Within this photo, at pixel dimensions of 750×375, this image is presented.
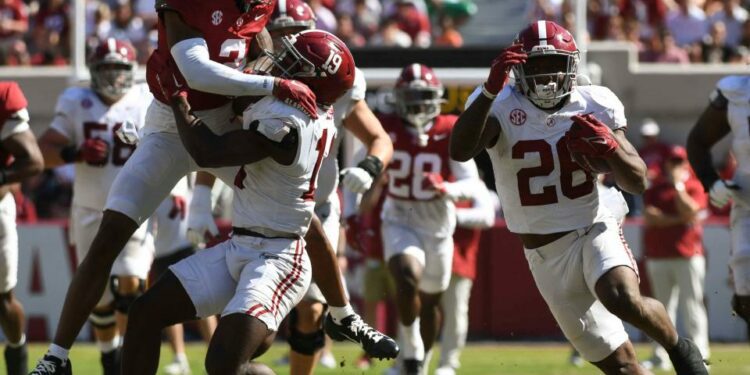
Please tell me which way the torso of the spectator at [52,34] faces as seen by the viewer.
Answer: toward the camera

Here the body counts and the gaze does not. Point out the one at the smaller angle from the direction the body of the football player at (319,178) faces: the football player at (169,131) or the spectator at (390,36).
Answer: the football player

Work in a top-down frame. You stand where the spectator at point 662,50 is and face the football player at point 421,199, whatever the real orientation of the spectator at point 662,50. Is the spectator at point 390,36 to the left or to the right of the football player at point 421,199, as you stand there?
right

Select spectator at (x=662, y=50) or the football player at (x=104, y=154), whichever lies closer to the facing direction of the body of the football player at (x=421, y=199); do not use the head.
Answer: the football player

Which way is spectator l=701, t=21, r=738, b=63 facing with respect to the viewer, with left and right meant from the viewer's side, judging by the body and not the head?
facing the viewer

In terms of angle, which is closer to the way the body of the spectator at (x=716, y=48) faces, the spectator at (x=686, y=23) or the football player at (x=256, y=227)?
the football player

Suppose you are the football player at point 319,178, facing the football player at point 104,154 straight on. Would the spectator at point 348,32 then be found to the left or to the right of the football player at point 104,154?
right

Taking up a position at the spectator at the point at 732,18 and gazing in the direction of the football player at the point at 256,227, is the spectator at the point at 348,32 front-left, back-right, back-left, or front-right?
front-right

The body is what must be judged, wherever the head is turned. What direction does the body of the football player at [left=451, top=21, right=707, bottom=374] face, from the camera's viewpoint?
toward the camera

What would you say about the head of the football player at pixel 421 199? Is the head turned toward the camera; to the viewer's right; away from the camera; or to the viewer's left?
toward the camera

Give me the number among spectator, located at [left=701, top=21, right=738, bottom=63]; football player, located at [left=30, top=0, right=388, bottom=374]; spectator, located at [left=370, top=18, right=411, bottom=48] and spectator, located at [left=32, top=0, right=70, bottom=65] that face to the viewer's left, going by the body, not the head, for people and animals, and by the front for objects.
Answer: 0

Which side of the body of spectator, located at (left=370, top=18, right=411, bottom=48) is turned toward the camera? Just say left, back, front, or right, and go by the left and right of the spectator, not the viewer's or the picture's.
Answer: front

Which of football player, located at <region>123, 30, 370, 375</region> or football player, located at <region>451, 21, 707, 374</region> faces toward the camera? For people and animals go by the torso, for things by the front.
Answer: football player, located at <region>451, 21, 707, 374</region>

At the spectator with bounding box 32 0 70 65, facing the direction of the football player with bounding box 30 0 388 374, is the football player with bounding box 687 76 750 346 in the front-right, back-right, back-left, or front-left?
front-left

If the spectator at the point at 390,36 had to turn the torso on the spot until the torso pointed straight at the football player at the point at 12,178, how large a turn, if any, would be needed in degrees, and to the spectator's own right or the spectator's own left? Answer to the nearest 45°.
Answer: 0° — they already face them

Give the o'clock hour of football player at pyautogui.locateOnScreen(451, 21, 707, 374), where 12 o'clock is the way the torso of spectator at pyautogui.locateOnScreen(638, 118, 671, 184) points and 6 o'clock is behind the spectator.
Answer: The football player is roughly at 12 o'clock from the spectator.

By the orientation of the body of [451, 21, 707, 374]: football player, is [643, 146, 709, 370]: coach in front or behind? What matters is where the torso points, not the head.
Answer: behind
